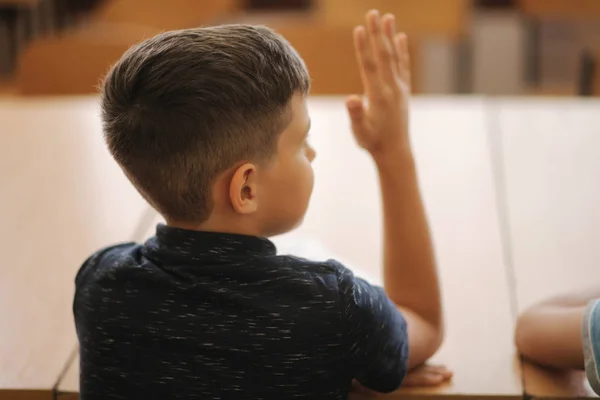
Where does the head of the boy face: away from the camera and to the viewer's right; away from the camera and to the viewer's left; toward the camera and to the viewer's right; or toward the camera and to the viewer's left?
away from the camera and to the viewer's right

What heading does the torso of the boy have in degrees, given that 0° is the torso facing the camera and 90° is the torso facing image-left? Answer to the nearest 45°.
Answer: approximately 225°

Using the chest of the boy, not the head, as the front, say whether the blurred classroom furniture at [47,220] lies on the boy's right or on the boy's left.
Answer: on the boy's left

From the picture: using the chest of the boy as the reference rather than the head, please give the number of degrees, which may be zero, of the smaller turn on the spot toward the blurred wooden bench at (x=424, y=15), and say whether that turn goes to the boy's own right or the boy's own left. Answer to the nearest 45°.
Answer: approximately 45° to the boy's own left

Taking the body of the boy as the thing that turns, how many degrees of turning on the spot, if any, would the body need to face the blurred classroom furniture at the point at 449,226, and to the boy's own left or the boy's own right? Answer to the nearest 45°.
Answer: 0° — they already face it
